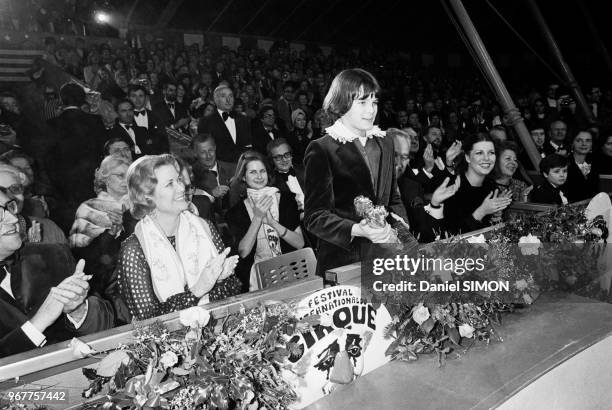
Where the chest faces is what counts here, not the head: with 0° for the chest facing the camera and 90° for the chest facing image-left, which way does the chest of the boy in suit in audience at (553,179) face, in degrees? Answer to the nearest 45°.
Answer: approximately 315°

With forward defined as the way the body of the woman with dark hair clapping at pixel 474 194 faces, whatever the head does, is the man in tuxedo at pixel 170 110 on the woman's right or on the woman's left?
on the woman's right

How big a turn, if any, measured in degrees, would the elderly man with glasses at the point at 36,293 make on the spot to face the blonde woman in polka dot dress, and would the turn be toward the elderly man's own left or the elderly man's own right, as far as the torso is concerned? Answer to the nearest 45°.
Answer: approximately 45° to the elderly man's own left

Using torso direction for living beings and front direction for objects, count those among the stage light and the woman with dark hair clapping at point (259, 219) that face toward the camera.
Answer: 2

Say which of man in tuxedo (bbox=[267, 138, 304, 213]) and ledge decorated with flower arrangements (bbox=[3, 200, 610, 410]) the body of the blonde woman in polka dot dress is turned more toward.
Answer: the ledge decorated with flower arrangements

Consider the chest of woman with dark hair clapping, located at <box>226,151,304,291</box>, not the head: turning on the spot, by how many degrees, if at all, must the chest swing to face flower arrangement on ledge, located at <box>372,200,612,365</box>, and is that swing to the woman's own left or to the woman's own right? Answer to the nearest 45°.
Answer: approximately 45° to the woman's own left
